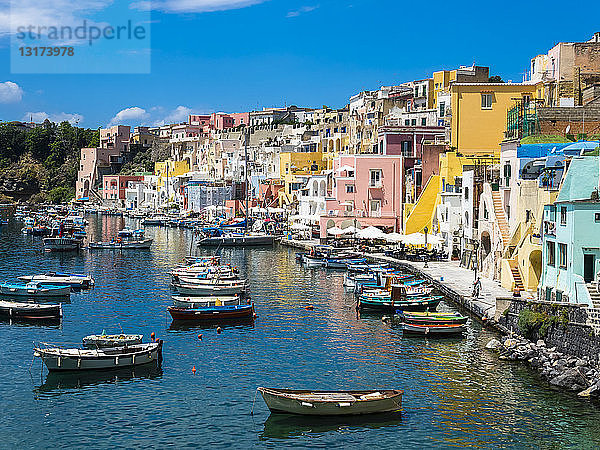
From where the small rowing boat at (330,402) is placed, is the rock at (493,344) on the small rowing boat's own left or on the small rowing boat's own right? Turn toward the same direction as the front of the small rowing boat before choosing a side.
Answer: on the small rowing boat's own right

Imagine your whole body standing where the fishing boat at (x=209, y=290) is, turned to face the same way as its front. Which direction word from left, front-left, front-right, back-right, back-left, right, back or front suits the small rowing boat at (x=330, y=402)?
left

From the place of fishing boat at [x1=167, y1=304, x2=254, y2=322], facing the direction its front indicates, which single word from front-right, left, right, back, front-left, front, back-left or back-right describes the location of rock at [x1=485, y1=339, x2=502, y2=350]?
back-left

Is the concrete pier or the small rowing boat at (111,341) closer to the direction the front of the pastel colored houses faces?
the small rowing boat

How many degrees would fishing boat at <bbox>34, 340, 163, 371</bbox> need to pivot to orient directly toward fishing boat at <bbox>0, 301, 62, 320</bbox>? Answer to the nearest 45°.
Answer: approximately 90° to its right

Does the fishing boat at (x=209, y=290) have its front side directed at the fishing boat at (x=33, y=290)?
yes

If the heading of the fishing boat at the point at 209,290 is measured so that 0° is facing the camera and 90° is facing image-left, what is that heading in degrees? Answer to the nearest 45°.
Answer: approximately 90°

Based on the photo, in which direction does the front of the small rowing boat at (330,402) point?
to the viewer's left

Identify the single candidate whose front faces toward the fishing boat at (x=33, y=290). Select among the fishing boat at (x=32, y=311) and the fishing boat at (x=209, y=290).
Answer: the fishing boat at (x=209, y=290)

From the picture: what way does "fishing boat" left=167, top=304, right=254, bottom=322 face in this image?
to the viewer's left
